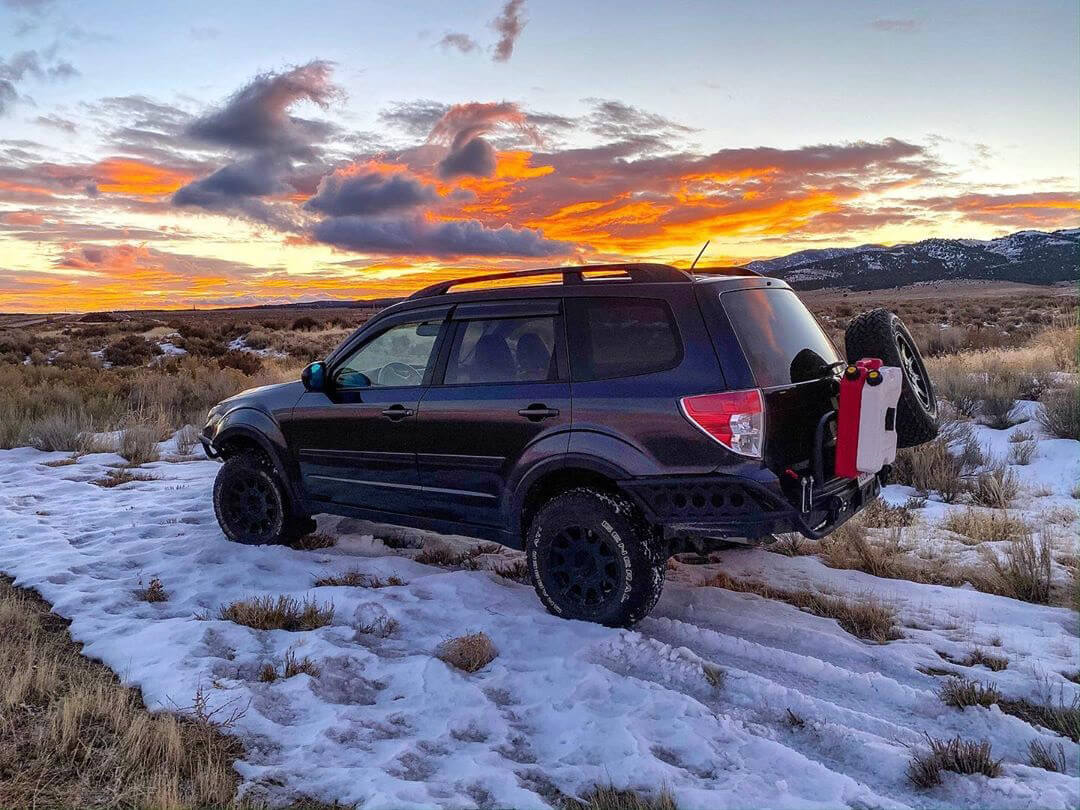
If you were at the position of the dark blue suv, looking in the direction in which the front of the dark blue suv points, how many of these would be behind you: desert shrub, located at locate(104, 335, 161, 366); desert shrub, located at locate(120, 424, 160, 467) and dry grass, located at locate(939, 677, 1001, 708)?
1

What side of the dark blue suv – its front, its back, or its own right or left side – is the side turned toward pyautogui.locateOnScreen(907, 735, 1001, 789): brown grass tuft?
back

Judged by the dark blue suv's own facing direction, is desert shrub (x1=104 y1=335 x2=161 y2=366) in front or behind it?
in front

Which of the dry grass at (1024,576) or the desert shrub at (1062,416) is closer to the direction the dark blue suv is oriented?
the desert shrub

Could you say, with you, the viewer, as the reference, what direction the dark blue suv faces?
facing away from the viewer and to the left of the viewer

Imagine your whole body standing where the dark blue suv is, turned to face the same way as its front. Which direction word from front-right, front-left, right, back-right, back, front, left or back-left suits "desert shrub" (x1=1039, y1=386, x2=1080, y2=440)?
right

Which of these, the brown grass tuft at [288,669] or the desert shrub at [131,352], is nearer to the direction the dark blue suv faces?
the desert shrub

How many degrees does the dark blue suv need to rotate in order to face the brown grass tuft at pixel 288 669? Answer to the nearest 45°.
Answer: approximately 90° to its left

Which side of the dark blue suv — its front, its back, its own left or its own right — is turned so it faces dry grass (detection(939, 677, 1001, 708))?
back

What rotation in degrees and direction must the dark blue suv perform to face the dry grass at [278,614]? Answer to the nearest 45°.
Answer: approximately 45° to its left

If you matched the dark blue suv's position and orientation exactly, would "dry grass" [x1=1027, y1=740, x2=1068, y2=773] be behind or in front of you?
behind

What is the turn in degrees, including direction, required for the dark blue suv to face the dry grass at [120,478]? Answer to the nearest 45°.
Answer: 0° — it already faces it

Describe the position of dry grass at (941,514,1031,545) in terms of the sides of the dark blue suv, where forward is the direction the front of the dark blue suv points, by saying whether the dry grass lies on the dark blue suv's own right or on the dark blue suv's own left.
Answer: on the dark blue suv's own right
